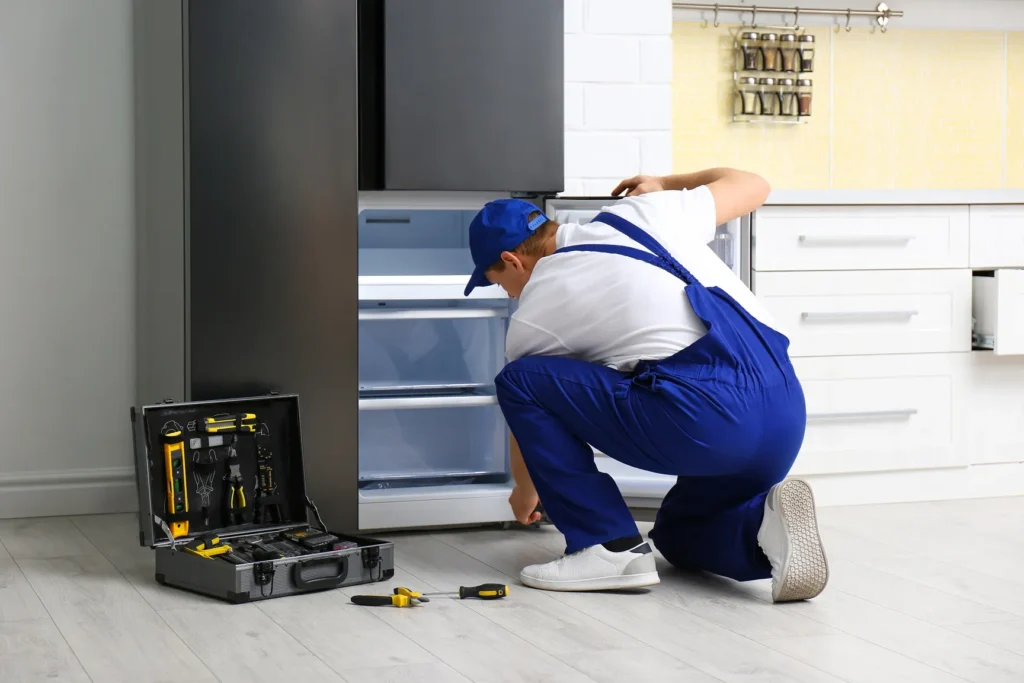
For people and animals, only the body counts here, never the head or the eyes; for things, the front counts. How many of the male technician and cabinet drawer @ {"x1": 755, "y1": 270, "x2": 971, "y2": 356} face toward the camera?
1

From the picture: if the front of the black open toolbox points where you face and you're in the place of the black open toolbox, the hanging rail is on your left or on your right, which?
on your left

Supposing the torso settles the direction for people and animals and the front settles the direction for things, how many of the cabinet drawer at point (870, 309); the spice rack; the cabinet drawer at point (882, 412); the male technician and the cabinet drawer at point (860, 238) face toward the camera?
4

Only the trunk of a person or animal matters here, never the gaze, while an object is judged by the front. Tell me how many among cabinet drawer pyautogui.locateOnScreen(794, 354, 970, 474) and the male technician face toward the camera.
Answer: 1

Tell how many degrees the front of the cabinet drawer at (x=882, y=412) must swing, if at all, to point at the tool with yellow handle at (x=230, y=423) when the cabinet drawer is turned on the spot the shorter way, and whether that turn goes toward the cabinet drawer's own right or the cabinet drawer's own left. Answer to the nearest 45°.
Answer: approximately 45° to the cabinet drawer's own right

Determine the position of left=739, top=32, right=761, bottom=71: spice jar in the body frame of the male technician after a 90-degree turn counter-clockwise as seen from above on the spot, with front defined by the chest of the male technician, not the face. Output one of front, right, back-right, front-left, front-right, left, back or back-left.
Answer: back-right

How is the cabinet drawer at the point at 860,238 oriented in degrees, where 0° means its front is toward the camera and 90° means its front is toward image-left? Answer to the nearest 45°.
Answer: approximately 0°

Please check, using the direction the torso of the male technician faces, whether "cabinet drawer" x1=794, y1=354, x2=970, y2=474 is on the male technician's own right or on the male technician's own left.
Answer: on the male technician's own right

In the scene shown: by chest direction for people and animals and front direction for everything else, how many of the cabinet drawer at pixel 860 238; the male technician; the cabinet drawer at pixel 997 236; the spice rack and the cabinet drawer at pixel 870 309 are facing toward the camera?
4
